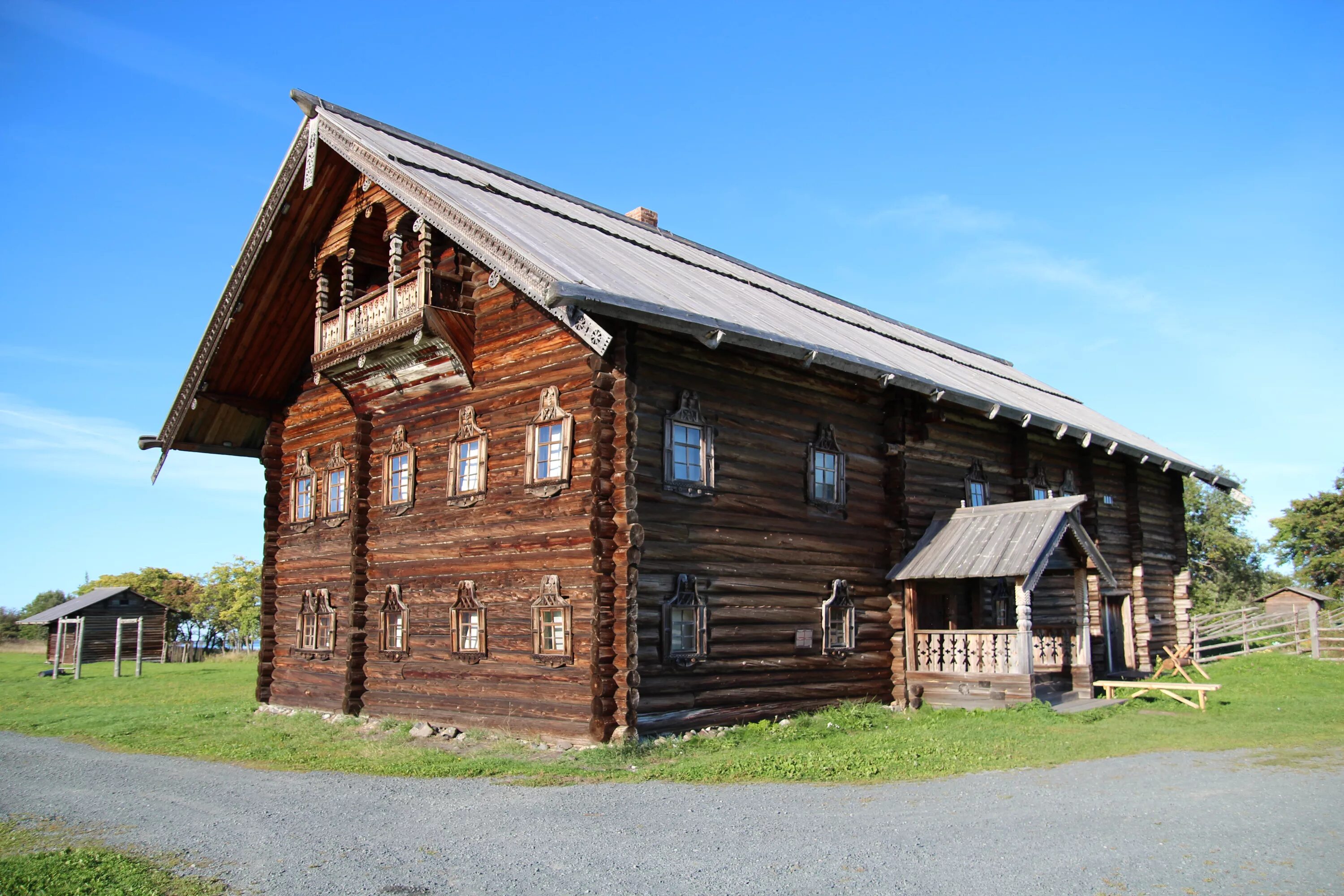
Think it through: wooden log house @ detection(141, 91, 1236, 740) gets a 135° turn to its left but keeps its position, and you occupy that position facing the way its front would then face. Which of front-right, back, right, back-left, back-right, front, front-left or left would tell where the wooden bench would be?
right

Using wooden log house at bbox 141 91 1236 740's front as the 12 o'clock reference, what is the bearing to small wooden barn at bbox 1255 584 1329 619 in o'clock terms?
The small wooden barn is roughly at 9 o'clock from the wooden log house.

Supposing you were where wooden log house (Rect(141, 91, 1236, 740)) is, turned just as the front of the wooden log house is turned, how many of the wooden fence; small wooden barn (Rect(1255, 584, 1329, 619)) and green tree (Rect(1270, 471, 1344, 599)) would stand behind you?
3

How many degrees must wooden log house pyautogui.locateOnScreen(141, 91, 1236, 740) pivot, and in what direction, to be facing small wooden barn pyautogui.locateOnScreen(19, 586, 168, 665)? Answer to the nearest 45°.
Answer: approximately 90° to its right

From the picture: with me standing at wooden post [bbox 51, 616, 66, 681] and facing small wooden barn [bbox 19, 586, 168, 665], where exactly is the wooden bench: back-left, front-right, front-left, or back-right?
back-right
